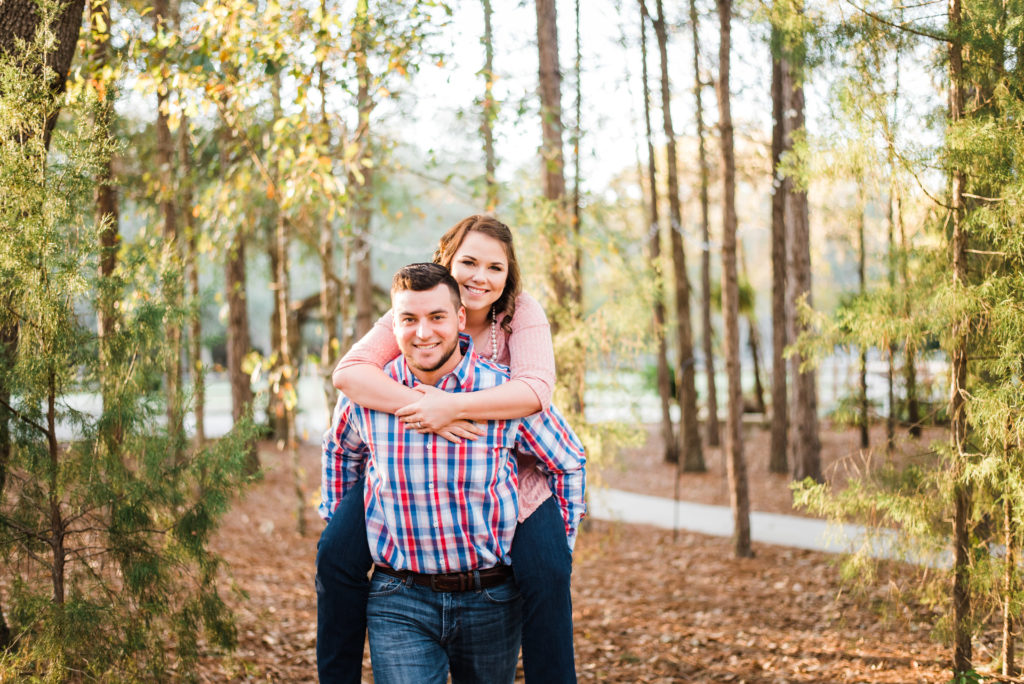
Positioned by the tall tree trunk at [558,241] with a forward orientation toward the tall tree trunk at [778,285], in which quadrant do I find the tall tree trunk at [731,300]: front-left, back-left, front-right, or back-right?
front-right

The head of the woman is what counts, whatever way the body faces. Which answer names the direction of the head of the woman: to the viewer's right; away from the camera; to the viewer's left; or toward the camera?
toward the camera

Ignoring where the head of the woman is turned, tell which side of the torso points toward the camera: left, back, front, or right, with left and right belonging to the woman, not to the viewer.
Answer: front

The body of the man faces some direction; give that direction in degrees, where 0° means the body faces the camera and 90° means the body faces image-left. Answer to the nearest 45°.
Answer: approximately 0°

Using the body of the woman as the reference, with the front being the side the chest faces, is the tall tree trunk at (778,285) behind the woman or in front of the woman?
behind

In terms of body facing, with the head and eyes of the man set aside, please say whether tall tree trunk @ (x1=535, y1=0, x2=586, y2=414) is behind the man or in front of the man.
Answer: behind

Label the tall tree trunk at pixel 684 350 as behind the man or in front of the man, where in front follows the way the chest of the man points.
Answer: behind

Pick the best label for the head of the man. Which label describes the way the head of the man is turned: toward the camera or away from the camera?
toward the camera
